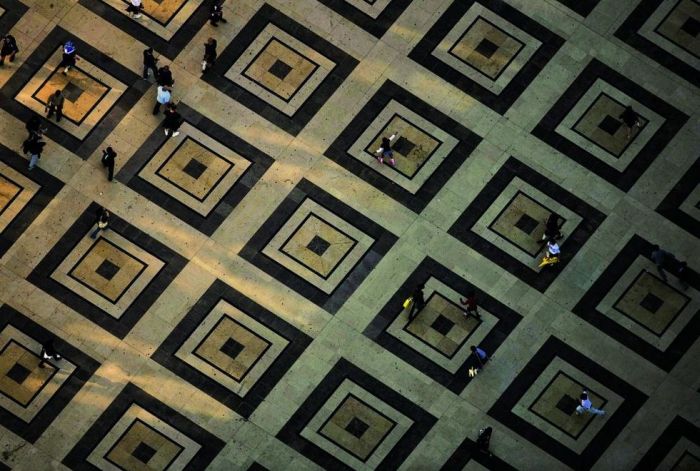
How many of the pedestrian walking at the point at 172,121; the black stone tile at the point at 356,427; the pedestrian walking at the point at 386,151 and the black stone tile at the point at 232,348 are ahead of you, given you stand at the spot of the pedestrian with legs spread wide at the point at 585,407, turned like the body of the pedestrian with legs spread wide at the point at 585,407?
4

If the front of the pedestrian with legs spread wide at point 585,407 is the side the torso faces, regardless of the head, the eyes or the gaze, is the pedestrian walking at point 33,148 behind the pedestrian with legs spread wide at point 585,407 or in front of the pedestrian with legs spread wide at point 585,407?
in front

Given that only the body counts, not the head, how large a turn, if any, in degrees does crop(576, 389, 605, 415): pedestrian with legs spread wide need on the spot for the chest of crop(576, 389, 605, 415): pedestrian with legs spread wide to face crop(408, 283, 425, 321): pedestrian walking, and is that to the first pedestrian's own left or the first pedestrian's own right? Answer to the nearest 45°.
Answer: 0° — they already face them

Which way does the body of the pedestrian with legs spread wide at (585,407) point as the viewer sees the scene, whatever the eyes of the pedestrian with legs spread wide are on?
to the viewer's left

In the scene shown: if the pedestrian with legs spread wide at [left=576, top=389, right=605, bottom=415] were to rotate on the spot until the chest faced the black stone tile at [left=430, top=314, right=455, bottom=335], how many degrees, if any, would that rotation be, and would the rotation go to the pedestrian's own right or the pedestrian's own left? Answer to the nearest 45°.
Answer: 0° — they already face it
